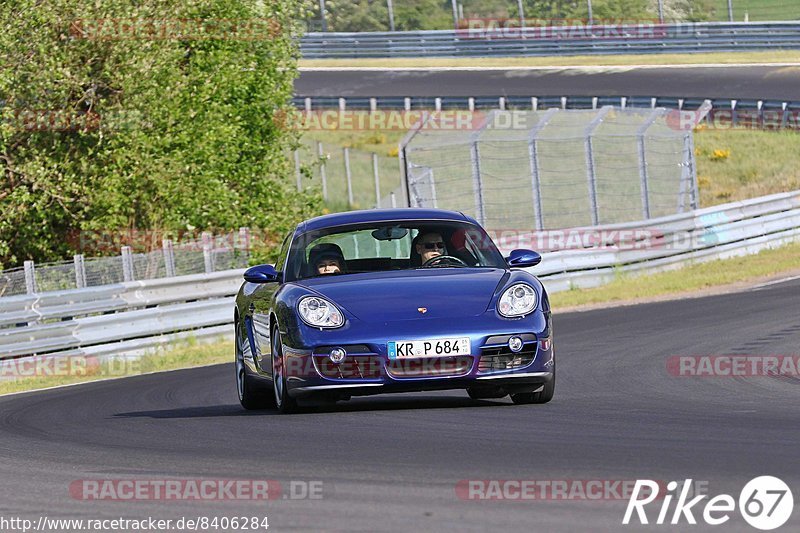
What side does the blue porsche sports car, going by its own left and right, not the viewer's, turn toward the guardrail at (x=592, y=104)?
back

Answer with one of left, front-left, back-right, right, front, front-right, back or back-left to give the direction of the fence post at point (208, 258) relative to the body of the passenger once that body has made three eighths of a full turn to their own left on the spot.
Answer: front-left

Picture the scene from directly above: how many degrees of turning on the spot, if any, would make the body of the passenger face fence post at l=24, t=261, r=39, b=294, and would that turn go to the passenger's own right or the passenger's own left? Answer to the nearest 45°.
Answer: approximately 135° to the passenger's own right

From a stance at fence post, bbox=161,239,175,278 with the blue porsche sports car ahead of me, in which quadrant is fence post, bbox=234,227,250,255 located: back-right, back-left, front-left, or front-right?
back-left

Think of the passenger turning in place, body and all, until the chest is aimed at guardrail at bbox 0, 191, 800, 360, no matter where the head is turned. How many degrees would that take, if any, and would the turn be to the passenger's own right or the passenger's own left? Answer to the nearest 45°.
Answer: approximately 180°

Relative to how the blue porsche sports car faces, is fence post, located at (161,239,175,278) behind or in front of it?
behind

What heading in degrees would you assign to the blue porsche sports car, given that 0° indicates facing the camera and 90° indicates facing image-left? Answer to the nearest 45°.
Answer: approximately 0°

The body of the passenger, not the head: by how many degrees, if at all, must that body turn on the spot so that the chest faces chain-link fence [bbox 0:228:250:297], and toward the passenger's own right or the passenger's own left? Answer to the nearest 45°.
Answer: approximately 180°

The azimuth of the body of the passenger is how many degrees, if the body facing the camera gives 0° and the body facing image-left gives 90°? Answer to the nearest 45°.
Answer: approximately 0°
